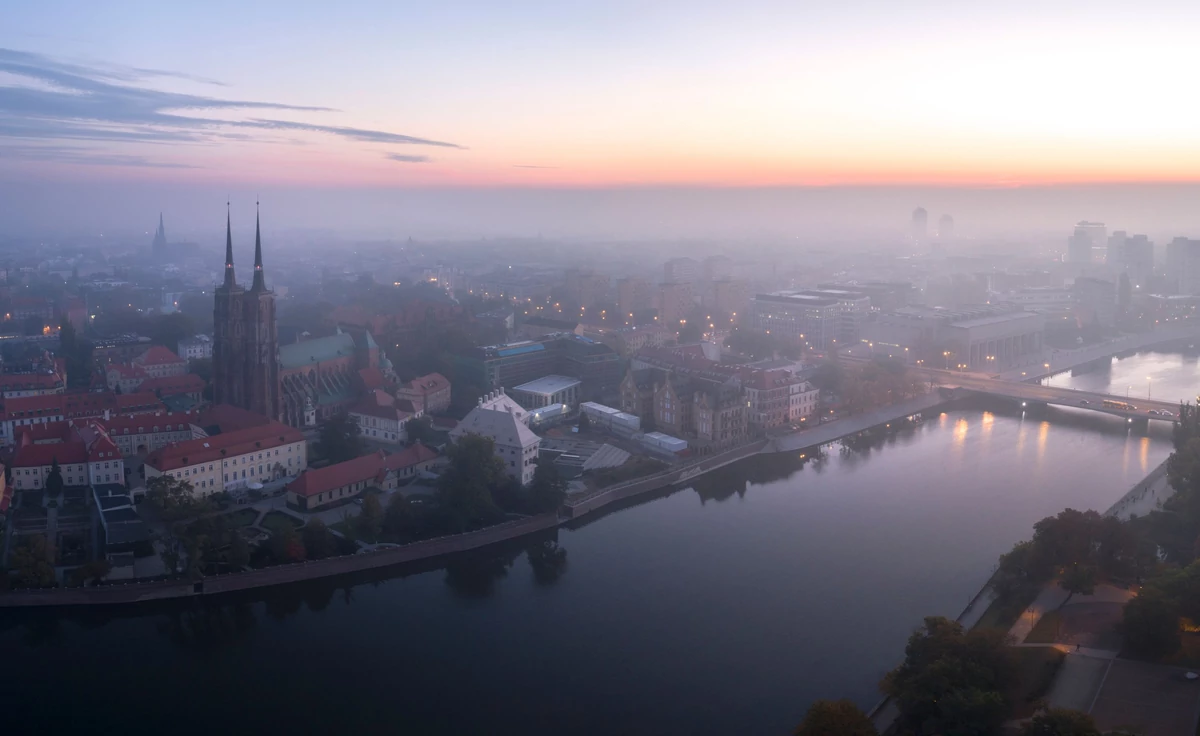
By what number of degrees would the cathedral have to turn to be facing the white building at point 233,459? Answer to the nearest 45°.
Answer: approximately 45° to its left

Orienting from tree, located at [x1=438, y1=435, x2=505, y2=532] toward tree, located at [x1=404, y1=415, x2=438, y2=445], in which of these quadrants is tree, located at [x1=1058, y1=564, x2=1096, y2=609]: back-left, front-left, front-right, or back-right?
back-right

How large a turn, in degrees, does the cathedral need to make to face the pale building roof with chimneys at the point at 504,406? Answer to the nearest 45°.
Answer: approximately 90° to its left

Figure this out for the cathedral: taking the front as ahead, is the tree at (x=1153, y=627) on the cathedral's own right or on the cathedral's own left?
on the cathedral's own left

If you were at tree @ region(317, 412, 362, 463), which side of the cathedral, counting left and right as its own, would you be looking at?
left

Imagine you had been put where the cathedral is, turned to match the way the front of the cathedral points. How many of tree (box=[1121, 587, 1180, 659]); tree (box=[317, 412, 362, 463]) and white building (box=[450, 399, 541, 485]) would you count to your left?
3

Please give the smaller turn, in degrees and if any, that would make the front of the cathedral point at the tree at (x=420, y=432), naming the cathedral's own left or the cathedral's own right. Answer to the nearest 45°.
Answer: approximately 90° to the cathedral's own left

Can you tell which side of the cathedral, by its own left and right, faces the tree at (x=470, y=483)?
left

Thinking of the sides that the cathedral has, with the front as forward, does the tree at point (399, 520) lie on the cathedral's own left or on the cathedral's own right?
on the cathedral's own left

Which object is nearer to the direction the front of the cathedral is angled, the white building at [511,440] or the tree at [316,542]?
the tree

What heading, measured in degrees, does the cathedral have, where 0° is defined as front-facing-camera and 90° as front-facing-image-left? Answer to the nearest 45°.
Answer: approximately 45°
